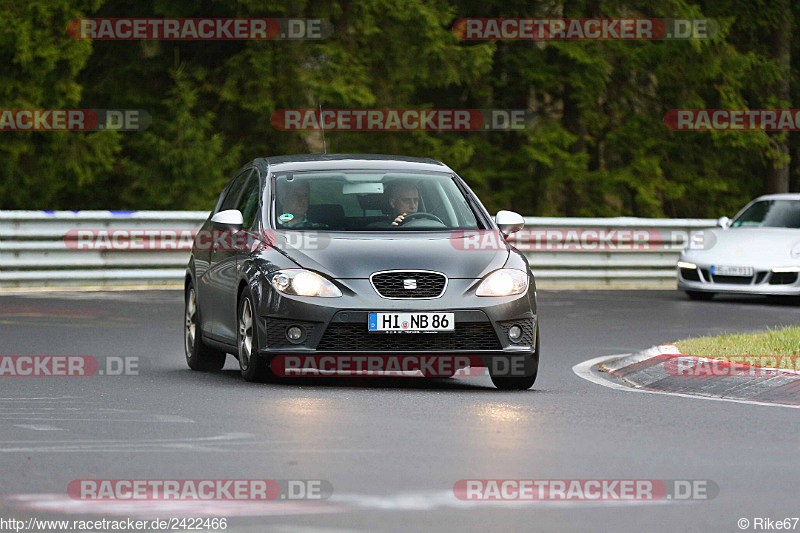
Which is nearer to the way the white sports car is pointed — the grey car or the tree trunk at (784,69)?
the grey car

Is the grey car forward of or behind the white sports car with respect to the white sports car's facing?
forward

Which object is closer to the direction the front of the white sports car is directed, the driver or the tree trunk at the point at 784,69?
the driver

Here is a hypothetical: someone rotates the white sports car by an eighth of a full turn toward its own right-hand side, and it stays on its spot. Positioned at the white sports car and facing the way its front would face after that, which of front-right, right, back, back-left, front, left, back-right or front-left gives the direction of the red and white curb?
left

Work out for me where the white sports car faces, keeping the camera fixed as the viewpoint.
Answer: facing the viewer and to the left of the viewer

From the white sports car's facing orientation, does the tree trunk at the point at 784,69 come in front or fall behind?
behind
